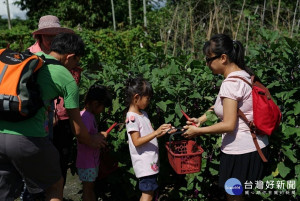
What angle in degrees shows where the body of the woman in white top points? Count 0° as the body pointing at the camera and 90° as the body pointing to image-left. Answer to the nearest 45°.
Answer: approximately 90°

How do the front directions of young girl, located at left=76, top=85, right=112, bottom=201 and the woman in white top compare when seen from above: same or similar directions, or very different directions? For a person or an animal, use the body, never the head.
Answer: very different directions

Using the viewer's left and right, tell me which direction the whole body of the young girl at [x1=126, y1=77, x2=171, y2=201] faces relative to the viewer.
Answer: facing to the right of the viewer

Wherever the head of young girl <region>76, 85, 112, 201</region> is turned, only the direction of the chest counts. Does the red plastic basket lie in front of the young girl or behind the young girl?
in front

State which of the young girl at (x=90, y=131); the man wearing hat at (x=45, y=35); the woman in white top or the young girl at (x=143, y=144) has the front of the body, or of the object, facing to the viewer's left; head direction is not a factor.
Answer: the woman in white top

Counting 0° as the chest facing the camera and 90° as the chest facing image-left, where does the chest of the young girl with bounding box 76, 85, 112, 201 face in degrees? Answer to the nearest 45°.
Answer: approximately 270°

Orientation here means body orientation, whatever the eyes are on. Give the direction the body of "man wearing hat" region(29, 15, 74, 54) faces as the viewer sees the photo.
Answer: to the viewer's right

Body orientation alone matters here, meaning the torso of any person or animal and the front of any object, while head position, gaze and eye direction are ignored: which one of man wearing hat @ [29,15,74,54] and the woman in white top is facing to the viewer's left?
the woman in white top

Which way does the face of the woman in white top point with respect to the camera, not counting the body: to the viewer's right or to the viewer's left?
to the viewer's left

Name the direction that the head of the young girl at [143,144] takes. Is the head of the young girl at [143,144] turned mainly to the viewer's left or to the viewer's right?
to the viewer's right

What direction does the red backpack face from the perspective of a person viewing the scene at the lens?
facing to the right of the viewer
